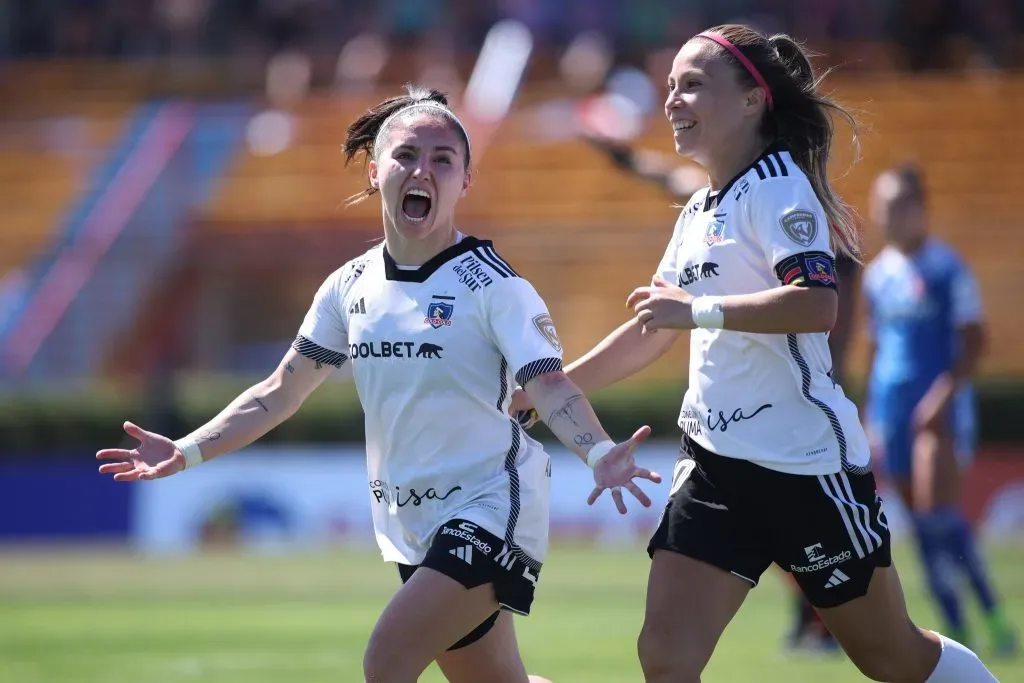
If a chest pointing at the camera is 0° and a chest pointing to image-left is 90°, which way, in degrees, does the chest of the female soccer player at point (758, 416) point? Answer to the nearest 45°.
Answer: approximately 45°

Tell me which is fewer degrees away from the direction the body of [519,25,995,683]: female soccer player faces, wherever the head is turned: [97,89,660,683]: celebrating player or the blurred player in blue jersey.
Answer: the celebrating player

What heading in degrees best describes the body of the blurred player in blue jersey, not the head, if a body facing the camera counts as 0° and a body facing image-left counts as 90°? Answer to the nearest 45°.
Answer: approximately 45°

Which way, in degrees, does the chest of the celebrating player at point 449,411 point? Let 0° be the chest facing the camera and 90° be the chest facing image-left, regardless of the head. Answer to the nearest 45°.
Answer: approximately 45°

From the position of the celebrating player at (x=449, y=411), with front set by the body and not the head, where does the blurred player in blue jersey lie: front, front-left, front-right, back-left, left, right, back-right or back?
back

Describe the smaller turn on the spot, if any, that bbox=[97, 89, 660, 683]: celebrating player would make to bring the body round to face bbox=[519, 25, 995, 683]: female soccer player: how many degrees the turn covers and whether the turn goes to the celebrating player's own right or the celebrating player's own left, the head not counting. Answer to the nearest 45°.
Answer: approximately 135° to the celebrating player's own left

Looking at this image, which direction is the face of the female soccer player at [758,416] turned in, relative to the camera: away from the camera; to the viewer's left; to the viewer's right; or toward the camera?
to the viewer's left

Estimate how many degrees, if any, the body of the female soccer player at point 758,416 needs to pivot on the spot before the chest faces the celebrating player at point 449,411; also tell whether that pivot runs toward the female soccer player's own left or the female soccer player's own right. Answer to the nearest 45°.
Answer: approximately 45° to the female soccer player's own right
